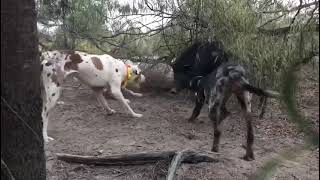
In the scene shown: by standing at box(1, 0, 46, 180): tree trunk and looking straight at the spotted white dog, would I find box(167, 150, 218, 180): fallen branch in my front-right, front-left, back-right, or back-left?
front-right

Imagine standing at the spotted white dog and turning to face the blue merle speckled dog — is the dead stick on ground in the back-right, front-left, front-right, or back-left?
front-right

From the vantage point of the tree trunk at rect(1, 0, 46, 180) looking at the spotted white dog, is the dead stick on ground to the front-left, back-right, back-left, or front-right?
front-right

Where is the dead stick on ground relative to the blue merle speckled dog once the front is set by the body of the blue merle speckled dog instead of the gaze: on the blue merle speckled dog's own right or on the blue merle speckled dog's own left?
on the blue merle speckled dog's own left

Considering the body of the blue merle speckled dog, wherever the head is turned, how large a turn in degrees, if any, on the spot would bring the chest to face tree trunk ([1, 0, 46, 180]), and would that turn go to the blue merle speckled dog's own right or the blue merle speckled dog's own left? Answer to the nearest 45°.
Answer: approximately 90° to the blue merle speckled dog's own left

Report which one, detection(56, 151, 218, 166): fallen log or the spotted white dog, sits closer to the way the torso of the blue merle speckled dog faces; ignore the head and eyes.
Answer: the spotted white dog

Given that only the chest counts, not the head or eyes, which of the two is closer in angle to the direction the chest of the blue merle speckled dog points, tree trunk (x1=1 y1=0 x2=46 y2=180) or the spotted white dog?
the spotted white dog

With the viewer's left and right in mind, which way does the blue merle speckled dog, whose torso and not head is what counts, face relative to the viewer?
facing away from the viewer and to the left of the viewer

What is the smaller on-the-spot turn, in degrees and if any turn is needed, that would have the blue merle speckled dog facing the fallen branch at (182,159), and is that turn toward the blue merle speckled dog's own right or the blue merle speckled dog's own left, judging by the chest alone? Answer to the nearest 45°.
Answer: approximately 90° to the blue merle speckled dog's own left
